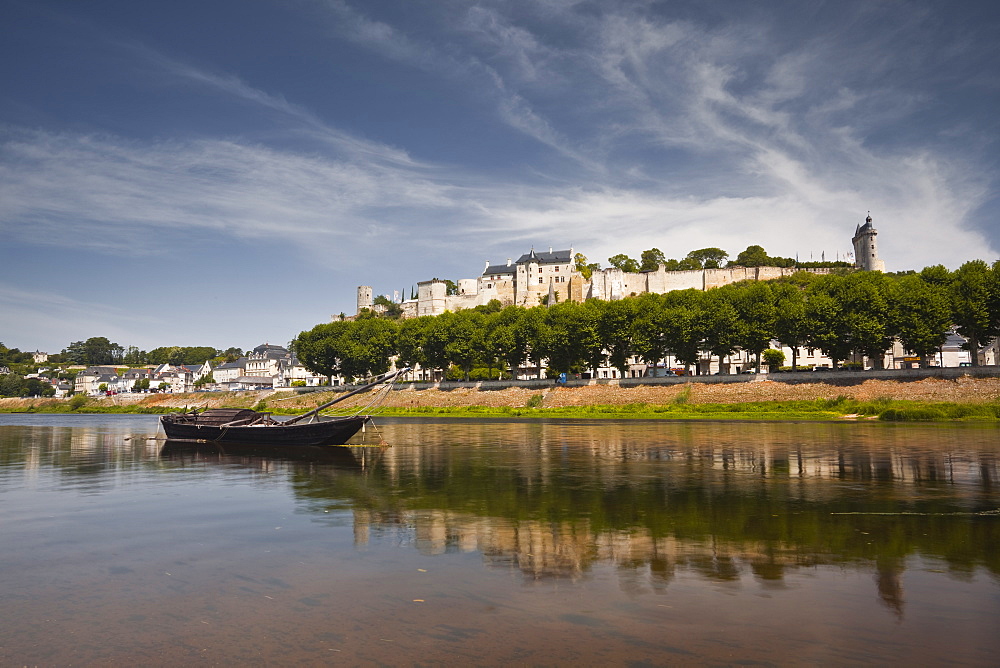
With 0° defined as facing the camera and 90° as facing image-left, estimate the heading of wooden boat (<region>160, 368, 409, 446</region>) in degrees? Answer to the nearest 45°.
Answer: approximately 270°
